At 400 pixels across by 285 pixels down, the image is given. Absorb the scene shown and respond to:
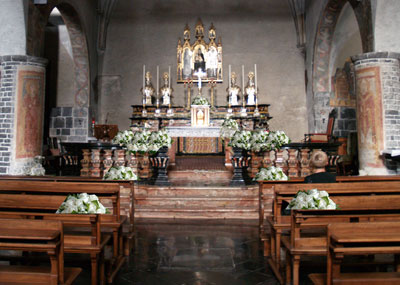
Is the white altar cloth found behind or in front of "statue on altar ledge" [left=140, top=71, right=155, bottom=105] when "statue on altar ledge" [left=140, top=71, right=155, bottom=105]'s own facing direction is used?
in front

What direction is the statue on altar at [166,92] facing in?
toward the camera

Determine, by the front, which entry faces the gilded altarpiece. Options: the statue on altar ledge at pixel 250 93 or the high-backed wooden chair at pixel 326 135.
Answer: the high-backed wooden chair

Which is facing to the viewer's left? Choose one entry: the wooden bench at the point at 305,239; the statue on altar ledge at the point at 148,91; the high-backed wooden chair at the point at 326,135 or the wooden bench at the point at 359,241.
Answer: the high-backed wooden chair

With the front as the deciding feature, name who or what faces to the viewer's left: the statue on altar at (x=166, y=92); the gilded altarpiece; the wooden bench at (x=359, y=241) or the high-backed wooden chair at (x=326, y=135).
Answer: the high-backed wooden chair

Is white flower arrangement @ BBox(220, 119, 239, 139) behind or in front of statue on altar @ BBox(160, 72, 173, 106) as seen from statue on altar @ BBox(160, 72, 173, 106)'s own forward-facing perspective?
in front

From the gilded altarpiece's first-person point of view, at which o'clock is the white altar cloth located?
The white altar cloth is roughly at 12 o'clock from the gilded altarpiece.

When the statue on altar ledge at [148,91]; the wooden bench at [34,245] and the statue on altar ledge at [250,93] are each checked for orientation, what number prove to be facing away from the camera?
1

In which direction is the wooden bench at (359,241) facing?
away from the camera

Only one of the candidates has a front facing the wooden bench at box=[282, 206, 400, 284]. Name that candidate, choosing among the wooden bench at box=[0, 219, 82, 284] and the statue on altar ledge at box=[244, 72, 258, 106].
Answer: the statue on altar ledge

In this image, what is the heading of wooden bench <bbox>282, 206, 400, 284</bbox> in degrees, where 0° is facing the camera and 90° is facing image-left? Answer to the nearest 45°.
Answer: approximately 180°

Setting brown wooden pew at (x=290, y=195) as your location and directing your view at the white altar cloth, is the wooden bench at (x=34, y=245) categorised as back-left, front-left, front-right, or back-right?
back-left

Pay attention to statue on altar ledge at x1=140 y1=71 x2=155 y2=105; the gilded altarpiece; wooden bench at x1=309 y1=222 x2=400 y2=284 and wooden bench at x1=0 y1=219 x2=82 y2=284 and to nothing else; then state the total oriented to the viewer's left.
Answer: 0

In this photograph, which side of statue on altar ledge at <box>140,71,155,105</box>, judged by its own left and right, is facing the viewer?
front

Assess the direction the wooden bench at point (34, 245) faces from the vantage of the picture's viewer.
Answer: facing away from the viewer

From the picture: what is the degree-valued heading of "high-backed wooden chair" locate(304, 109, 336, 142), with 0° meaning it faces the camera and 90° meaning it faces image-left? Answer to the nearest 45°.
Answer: approximately 90°

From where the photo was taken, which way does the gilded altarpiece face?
toward the camera

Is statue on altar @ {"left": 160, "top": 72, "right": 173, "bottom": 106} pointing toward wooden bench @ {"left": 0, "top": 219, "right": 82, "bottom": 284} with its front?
yes

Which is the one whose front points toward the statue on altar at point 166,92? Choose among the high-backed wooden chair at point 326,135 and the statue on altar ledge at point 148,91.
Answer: the high-backed wooden chair
